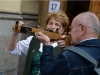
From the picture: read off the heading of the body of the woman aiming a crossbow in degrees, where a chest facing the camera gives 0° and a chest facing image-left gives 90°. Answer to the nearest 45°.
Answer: approximately 0°
